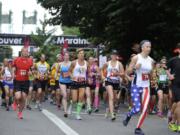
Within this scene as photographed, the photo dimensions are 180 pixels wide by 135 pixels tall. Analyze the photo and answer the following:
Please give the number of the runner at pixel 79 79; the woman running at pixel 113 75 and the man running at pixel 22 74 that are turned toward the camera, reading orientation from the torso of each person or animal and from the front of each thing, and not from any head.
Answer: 3

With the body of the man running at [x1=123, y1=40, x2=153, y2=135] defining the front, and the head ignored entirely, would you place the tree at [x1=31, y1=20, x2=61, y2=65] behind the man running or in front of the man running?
behind

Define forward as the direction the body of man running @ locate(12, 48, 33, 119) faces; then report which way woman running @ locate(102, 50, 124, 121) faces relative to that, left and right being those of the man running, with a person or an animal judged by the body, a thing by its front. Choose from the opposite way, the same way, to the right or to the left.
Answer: the same way

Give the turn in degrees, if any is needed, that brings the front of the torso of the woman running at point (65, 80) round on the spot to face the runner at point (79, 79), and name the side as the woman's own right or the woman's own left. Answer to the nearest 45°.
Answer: approximately 45° to the woman's own left

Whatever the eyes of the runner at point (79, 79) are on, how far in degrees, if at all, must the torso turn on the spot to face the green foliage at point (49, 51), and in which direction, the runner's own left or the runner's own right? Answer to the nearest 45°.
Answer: approximately 180°

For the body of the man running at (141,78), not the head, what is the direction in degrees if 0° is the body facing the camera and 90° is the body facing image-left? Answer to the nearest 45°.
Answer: approximately 315°

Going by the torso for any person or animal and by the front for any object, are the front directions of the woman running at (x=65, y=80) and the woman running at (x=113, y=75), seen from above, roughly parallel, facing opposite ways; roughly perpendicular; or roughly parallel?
roughly parallel

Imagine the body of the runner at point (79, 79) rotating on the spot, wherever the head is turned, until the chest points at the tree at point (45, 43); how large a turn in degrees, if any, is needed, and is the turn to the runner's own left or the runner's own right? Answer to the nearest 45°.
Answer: approximately 180°

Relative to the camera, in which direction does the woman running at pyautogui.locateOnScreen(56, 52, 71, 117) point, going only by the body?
toward the camera

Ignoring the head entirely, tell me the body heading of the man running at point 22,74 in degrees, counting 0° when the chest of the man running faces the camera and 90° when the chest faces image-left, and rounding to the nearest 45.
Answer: approximately 0°

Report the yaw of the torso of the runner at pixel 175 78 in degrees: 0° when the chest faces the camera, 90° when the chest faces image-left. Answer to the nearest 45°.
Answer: approximately 315°
